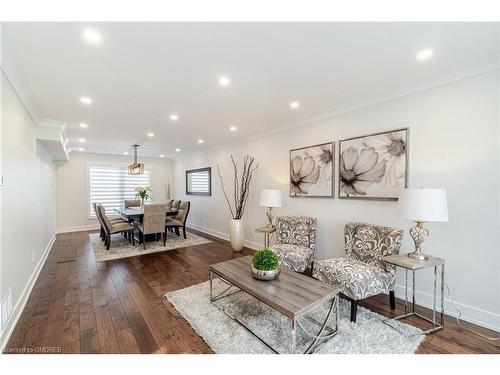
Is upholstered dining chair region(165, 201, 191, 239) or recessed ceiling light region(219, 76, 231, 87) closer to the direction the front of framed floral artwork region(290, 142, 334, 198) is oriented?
the recessed ceiling light

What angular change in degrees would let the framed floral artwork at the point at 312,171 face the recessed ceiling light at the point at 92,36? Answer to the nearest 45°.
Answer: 0° — it already faces it

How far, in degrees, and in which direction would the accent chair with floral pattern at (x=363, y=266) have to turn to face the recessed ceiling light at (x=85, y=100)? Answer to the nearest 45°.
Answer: approximately 45° to its right

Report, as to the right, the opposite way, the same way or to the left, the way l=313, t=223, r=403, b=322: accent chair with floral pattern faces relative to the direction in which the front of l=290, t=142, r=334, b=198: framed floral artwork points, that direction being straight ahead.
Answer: the same way

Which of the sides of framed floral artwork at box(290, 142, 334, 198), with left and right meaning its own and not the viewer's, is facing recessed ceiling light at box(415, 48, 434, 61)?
left

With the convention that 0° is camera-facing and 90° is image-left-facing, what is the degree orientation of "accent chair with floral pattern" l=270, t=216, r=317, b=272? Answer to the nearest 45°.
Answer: approximately 45°

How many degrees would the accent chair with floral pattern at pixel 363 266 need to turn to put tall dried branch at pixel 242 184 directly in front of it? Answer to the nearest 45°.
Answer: approximately 90° to its right

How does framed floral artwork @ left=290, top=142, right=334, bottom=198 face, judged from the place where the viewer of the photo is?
facing the viewer and to the left of the viewer

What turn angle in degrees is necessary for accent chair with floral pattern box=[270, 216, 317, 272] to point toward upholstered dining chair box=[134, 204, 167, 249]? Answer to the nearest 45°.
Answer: approximately 45° to its right

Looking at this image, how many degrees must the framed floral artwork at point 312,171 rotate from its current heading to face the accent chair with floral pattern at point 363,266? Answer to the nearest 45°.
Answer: approximately 90° to its left

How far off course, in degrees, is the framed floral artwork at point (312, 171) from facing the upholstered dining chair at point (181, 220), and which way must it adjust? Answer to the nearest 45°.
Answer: approximately 45° to its right

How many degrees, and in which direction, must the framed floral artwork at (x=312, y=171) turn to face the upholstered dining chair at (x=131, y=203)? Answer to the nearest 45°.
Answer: approximately 45° to its right

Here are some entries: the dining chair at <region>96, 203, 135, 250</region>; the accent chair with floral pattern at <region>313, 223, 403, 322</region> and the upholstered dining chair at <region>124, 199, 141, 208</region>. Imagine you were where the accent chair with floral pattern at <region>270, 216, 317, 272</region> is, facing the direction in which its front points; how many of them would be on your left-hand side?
1

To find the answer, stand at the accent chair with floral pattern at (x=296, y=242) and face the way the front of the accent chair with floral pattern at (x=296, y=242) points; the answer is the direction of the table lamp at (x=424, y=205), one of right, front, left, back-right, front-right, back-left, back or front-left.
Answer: left

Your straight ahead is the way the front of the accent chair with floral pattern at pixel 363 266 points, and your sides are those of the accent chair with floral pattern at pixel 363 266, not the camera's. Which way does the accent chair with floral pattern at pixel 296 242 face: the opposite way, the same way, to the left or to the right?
the same way

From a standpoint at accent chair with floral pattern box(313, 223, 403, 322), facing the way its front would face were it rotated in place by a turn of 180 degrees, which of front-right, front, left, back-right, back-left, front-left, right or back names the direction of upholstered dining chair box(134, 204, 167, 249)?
back-left
